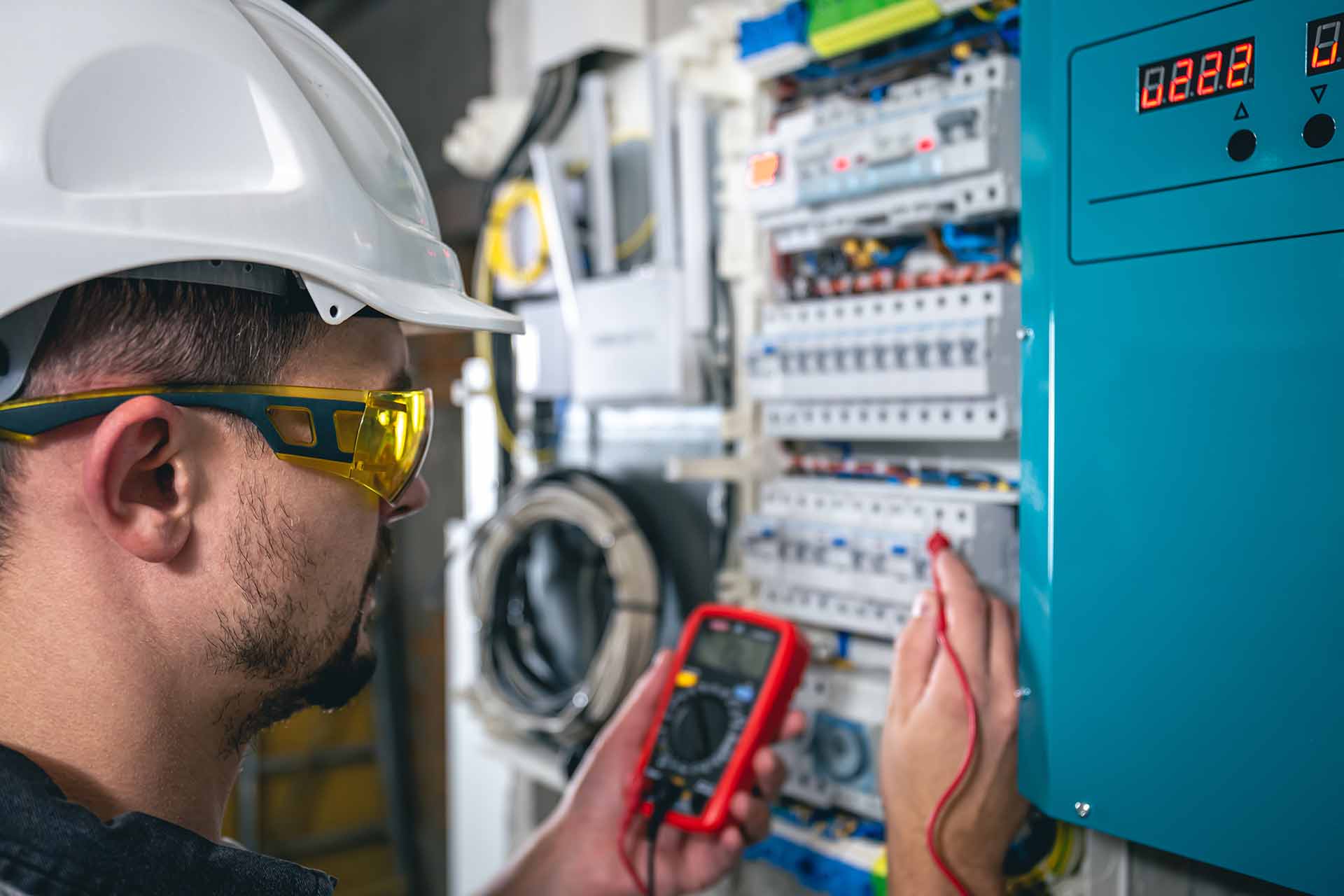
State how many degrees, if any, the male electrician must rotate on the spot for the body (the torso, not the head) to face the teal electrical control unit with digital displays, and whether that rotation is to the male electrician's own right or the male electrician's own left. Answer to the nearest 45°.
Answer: approximately 45° to the male electrician's own right

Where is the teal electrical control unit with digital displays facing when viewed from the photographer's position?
facing the viewer and to the left of the viewer

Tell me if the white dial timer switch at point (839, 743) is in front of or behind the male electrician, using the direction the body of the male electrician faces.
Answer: in front

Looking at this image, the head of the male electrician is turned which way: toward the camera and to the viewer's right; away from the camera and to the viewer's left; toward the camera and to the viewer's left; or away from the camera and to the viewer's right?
away from the camera and to the viewer's right

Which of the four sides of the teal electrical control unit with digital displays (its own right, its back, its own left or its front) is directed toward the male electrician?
front

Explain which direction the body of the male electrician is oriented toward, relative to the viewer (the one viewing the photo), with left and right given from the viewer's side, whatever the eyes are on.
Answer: facing away from the viewer and to the right of the viewer
